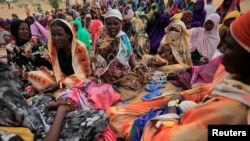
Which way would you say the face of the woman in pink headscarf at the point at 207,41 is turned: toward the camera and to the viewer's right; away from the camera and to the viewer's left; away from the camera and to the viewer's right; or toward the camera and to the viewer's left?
toward the camera and to the viewer's left

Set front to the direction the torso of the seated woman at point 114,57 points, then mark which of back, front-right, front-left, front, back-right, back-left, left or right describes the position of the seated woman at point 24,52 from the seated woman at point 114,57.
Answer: right

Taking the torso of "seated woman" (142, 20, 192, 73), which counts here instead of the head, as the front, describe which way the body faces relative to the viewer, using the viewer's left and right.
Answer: facing the viewer and to the left of the viewer

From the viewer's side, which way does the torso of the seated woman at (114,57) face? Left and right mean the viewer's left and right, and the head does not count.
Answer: facing the viewer

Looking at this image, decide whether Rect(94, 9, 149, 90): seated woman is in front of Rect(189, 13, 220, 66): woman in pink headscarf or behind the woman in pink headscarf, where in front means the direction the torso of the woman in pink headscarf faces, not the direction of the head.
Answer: in front

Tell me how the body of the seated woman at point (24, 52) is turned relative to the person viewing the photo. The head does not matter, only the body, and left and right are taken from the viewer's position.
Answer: facing the viewer and to the right of the viewer

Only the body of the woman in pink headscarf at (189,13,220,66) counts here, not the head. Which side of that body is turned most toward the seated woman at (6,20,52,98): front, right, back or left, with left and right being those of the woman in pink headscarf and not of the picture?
front

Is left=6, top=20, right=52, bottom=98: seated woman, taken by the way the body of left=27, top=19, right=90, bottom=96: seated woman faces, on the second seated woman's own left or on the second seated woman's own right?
on the second seated woman's own right

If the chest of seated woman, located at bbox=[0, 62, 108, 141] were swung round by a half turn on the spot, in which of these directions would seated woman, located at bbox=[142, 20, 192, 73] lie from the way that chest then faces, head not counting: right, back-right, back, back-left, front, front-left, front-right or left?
back-right

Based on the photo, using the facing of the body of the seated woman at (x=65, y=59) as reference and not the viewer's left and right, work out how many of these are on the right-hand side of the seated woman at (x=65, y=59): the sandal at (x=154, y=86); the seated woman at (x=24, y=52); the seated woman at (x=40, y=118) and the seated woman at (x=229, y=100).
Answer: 1
